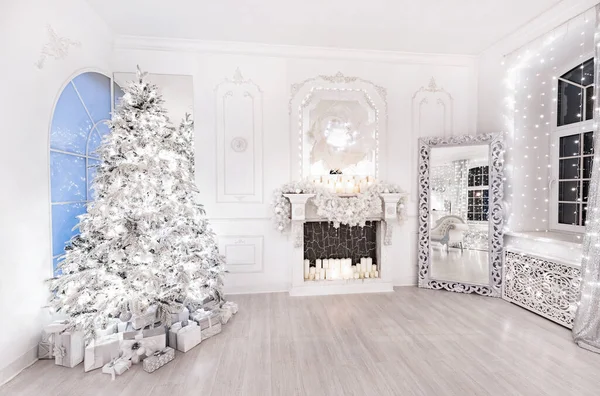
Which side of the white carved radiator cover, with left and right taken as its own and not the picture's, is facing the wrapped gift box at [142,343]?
front

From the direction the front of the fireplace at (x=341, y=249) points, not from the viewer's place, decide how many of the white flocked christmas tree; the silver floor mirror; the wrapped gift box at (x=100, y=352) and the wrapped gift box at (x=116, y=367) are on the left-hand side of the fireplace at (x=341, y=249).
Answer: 1

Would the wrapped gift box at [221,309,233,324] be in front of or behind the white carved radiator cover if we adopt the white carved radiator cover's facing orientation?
in front

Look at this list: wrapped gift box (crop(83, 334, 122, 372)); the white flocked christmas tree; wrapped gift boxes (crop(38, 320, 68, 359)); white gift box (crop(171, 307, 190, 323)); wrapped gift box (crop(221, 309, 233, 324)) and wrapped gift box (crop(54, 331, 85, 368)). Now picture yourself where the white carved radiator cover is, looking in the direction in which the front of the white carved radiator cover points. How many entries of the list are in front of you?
6

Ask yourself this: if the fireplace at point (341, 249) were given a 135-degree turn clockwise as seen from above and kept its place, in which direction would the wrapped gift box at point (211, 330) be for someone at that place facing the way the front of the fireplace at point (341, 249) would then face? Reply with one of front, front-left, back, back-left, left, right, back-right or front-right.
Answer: left

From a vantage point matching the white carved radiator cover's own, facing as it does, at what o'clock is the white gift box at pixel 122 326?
The white gift box is roughly at 12 o'clock from the white carved radiator cover.

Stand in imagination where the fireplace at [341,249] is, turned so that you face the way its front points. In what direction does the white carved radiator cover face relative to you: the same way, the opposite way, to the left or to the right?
to the right

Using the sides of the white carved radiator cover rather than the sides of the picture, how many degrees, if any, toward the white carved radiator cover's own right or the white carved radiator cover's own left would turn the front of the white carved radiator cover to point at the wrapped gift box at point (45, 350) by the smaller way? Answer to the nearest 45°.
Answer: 0° — it already faces it

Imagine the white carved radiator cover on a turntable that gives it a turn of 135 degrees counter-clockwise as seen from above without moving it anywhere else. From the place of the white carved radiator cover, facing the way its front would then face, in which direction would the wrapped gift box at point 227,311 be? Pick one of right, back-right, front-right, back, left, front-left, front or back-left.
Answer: back-right

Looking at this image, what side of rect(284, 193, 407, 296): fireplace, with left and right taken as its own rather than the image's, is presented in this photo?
front

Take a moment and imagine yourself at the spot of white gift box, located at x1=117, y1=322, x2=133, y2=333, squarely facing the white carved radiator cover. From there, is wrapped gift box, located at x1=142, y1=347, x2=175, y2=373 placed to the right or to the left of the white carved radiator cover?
right

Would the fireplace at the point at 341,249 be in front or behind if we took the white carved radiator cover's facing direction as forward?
in front

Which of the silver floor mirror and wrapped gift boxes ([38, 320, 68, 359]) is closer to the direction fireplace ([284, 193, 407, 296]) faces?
the wrapped gift boxes

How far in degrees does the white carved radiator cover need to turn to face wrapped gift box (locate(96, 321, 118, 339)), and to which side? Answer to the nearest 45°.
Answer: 0° — it already faces it

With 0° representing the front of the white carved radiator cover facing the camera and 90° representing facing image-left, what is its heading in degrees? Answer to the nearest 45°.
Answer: approximately 45°

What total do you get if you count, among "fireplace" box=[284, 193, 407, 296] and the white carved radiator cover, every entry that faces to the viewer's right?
0

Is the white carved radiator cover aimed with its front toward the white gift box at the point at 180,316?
yes

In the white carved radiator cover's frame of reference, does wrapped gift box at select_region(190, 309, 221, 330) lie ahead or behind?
ahead

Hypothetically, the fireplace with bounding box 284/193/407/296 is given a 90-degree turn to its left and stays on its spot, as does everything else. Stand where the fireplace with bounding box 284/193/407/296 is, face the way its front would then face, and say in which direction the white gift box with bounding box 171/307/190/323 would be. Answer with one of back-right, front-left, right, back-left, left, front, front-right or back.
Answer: back-right

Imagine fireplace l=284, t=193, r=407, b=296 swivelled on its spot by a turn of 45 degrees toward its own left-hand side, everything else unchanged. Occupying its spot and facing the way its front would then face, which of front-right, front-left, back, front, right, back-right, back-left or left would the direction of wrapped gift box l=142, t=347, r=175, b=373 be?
right

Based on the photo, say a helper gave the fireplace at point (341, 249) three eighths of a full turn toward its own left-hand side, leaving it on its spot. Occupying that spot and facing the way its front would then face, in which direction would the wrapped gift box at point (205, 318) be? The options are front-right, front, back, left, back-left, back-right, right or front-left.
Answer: back
